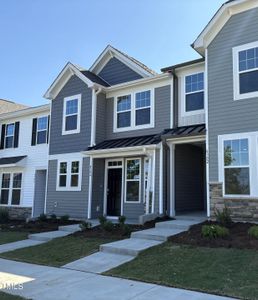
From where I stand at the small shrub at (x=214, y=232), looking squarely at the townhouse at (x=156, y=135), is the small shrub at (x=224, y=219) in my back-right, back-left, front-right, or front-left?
front-right

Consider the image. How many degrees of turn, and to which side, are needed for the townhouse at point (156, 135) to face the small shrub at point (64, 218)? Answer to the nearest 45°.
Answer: approximately 45° to its right

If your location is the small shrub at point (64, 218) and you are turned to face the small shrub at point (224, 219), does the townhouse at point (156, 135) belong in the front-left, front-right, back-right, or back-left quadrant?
front-left

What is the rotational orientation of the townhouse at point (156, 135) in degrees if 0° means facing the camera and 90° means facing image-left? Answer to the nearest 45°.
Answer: approximately 45°

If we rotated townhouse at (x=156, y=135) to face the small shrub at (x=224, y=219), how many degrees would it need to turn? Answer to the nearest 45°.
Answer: approximately 90° to its left

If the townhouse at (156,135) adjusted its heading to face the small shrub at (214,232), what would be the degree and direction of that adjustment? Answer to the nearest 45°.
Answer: approximately 45° to its left
